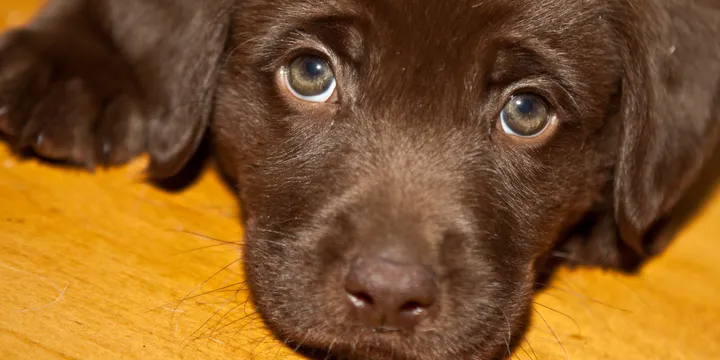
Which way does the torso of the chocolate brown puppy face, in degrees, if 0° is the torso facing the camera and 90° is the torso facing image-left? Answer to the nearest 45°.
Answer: approximately 0°
